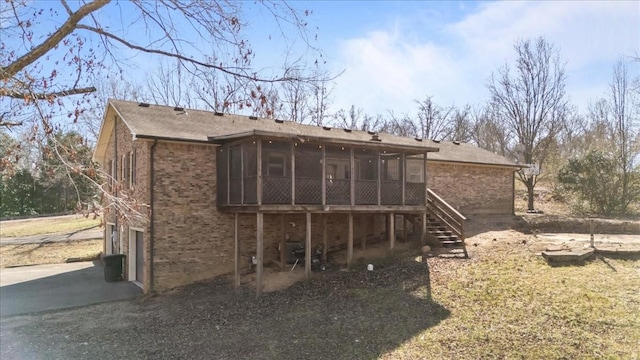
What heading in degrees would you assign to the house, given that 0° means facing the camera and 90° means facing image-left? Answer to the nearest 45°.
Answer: approximately 135°

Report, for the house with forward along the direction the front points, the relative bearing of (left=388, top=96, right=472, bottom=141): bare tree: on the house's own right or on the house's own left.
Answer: on the house's own right

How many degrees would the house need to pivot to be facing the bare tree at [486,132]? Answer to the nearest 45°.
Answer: approximately 90° to its right
